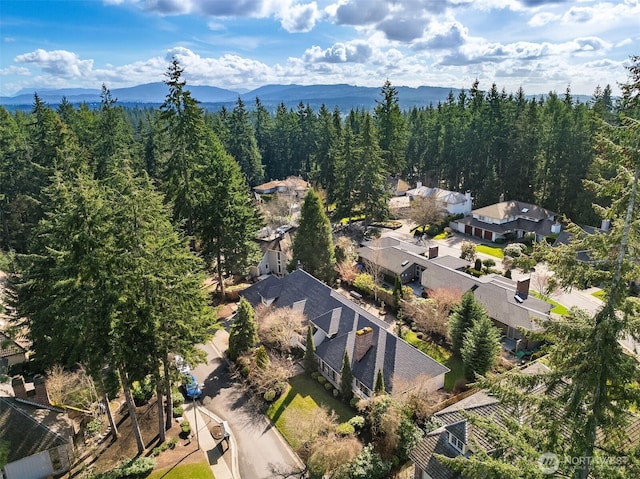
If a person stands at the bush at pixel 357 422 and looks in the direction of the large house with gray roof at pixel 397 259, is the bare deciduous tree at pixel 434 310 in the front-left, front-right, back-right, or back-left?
front-right

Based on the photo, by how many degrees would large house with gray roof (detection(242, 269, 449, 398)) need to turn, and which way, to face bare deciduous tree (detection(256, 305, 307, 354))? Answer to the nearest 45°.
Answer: approximately 90° to its right

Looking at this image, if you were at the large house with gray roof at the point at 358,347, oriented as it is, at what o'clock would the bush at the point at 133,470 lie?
The bush is roughly at 12 o'clock from the large house with gray roof.

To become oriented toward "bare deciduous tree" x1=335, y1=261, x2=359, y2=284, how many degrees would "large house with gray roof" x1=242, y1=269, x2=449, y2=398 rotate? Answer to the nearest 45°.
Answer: approximately 135° to its right

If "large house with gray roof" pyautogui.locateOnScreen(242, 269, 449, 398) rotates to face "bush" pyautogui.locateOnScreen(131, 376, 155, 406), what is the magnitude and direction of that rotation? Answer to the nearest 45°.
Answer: approximately 45° to its right

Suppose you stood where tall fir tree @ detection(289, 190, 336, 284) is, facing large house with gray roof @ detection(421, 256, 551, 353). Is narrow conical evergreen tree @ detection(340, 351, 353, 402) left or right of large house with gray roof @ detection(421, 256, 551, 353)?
right

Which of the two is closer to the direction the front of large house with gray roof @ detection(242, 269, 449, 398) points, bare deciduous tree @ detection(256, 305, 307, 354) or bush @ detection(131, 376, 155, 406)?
the bush

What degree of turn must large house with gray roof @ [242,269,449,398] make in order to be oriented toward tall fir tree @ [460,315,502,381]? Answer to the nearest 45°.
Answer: approximately 135° to its left

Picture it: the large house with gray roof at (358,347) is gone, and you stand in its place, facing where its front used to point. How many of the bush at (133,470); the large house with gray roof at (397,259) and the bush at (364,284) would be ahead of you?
1

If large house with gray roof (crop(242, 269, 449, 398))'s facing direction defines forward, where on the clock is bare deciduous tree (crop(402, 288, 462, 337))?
The bare deciduous tree is roughly at 6 o'clock from the large house with gray roof.

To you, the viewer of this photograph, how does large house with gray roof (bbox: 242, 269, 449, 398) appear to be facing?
facing the viewer and to the left of the viewer

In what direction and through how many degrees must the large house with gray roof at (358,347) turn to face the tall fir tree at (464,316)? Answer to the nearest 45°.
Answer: approximately 135° to its left

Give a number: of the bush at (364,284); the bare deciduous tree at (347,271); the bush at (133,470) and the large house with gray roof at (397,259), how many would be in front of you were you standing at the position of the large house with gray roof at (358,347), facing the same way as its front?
1

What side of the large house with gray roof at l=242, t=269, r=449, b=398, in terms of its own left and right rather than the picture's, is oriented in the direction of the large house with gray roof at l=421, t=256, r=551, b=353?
back

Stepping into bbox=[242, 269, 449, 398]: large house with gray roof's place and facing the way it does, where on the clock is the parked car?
The parked car is roughly at 1 o'clock from the large house with gray roof.
